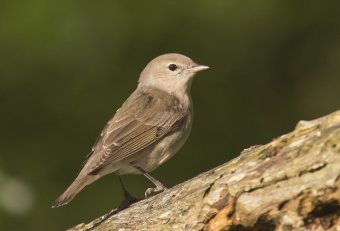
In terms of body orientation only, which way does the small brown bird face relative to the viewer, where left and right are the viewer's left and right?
facing to the right of the viewer
